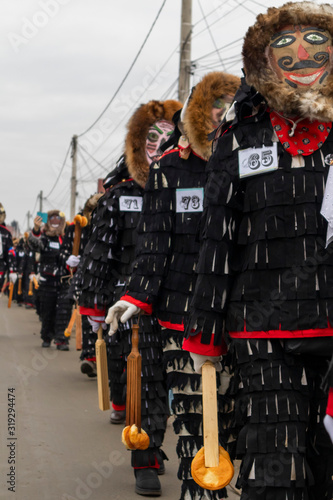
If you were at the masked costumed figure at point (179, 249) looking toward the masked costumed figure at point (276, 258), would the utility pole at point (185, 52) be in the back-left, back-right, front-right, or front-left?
back-left

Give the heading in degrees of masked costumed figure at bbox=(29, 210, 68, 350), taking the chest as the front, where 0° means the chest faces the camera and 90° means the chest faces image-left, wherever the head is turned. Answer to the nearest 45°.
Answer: approximately 0°

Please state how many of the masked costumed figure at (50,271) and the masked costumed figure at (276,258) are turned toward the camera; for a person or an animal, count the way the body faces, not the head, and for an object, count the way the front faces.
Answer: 2

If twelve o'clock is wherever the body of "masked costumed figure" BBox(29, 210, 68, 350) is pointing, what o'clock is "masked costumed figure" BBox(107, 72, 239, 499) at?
"masked costumed figure" BBox(107, 72, 239, 499) is roughly at 12 o'clock from "masked costumed figure" BBox(29, 210, 68, 350).

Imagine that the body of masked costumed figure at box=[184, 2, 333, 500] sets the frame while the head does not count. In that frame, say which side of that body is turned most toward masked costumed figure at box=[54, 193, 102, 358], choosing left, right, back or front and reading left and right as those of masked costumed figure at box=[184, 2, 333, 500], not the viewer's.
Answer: back

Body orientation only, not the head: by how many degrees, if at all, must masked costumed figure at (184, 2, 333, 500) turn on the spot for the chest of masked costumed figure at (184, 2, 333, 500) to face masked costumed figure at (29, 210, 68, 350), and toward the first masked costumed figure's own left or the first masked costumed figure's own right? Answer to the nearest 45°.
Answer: approximately 180°

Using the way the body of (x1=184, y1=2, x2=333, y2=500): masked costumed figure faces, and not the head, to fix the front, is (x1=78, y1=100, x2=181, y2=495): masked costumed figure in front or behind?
behind

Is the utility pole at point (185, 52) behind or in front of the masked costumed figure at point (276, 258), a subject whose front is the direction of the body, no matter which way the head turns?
behind

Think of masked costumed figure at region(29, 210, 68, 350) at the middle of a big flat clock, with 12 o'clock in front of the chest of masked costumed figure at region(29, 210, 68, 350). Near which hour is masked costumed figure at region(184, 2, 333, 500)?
masked costumed figure at region(184, 2, 333, 500) is roughly at 12 o'clock from masked costumed figure at region(29, 210, 68, 350).

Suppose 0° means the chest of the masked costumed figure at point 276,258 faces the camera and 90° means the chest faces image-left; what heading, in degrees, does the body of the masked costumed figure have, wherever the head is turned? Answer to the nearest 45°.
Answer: approximately 0°
